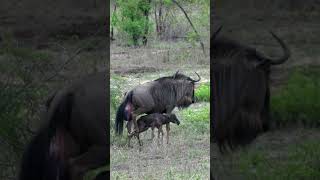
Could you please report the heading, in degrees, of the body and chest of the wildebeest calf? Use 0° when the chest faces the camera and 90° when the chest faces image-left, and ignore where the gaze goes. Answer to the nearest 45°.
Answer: approximately 270°

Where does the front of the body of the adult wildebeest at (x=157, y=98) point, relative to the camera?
to the viewer's right
